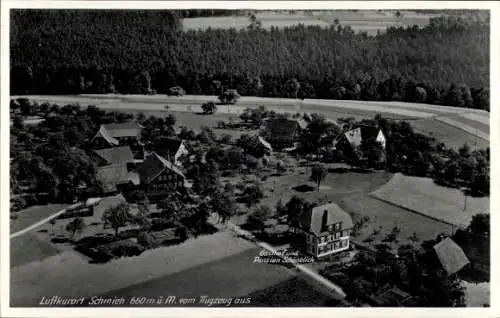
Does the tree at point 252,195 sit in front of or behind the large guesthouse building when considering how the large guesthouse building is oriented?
behind

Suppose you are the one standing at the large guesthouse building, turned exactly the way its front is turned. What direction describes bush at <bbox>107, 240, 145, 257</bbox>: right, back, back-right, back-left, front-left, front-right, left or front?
back-right

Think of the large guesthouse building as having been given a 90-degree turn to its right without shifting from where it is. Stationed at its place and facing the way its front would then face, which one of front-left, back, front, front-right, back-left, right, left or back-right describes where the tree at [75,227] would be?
front-right

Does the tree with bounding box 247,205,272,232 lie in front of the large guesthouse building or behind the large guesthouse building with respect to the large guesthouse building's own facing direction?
behind

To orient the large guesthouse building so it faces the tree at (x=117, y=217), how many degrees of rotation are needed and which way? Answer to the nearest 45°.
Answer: approximately 135° to its right

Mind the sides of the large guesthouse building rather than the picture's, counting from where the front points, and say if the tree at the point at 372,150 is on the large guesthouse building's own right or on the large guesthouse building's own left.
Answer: on the large guesthouse building's own left

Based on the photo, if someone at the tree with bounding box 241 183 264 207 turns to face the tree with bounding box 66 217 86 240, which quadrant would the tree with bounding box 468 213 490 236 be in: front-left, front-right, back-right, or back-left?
back-left
